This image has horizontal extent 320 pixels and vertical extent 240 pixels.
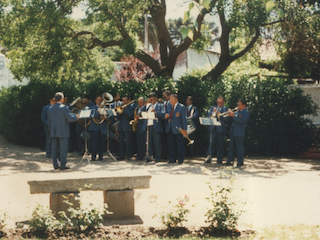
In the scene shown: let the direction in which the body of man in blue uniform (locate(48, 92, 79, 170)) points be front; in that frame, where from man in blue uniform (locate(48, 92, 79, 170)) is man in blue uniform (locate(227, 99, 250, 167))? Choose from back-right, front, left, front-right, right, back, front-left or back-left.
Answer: front-right

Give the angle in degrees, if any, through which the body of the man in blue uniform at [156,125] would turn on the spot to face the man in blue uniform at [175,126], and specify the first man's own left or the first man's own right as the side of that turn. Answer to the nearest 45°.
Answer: approximately 90° to the first man's own left

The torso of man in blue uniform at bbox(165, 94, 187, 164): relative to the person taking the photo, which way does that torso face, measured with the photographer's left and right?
facing the viewer and to the left of the viewer

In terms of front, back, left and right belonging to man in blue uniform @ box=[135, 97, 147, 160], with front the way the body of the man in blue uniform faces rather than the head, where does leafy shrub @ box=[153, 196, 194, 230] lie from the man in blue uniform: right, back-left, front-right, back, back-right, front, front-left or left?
front-left

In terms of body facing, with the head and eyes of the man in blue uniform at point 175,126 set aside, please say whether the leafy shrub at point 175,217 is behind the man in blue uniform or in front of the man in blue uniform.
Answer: in front

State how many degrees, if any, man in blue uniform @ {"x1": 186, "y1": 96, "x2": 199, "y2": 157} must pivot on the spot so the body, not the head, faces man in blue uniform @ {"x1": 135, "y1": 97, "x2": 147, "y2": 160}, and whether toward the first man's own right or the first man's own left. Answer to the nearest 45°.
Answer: approximately 45° to the first man's own right

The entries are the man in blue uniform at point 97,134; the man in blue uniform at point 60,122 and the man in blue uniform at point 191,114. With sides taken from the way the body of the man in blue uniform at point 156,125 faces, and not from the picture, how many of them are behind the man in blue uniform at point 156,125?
1

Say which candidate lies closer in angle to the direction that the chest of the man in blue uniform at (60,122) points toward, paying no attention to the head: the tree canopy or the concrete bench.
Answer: the tree canopy
